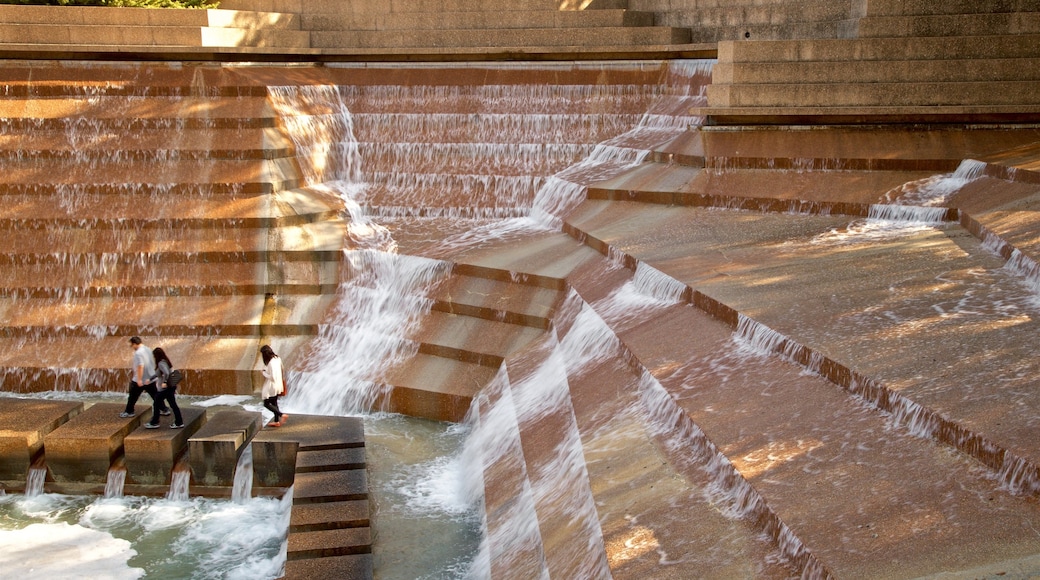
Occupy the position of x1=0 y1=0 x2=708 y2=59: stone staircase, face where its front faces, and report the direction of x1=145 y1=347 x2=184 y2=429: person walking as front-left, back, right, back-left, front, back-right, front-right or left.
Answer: front

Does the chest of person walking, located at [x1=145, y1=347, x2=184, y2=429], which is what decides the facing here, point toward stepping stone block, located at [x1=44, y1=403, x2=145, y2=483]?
yes

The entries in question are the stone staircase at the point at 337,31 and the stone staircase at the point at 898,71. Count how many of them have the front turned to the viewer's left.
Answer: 0

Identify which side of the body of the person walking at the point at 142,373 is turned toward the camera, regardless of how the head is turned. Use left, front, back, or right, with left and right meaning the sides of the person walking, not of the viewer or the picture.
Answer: left

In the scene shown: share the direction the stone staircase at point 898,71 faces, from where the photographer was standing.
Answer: facing the viewer

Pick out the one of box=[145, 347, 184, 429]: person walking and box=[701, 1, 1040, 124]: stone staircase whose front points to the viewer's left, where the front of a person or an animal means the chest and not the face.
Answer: the person walking

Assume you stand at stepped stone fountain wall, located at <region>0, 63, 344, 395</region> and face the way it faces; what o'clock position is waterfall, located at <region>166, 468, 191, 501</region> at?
The waterfall is roughly at 12 o'clock from the stepped stone fountain wall.

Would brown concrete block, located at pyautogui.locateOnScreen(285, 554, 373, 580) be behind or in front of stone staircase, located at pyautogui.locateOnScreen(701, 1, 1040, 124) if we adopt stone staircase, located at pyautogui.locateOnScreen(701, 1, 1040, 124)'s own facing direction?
in front

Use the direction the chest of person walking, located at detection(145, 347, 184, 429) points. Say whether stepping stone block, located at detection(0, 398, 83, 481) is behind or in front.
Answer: in front

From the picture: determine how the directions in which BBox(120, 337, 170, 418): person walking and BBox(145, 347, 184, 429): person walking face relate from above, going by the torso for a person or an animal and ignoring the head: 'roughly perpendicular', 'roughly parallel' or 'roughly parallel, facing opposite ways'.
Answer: roughly parallel

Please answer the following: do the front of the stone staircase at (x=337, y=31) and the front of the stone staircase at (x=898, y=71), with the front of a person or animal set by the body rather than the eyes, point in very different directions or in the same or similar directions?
same or similar directions

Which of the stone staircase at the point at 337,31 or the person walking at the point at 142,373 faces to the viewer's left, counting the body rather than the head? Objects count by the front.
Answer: the person walking

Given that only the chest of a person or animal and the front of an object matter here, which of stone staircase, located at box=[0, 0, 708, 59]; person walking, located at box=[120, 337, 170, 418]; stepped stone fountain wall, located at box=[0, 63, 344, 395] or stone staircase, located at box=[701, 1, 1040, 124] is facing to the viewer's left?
the person walking

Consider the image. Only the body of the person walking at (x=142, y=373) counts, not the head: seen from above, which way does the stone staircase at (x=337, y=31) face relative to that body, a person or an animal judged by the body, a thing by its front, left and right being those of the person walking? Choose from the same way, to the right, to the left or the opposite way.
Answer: to the left
